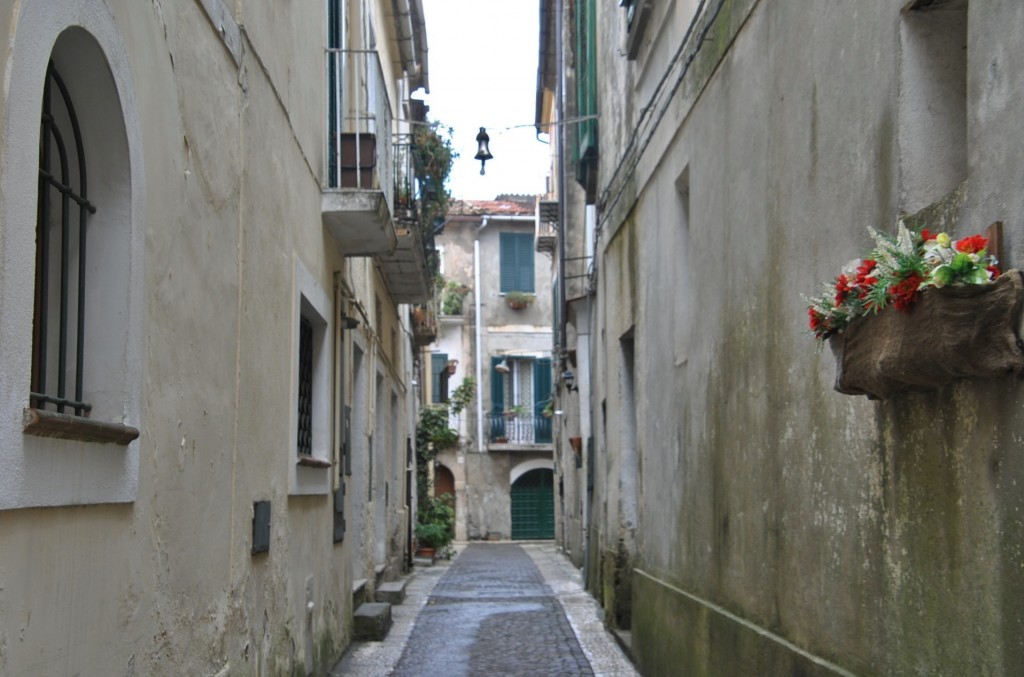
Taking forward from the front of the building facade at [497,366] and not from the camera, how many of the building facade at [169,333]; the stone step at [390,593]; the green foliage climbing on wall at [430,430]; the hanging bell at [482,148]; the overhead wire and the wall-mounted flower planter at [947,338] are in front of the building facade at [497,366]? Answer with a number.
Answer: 6

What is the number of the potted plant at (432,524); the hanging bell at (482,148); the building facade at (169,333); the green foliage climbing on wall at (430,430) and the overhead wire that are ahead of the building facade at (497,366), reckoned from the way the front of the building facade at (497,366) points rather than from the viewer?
5

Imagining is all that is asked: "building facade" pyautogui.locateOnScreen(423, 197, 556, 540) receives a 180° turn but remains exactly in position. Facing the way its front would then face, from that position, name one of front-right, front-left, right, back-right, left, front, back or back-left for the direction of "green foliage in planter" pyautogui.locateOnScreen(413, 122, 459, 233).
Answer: back

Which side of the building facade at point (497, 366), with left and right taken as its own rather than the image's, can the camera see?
front

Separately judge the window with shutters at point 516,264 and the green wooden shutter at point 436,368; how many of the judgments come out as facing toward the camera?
2

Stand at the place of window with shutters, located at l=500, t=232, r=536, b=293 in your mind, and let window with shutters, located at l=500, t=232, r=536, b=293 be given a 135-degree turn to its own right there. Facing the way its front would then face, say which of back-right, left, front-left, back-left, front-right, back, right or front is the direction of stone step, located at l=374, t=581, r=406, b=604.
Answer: back-left

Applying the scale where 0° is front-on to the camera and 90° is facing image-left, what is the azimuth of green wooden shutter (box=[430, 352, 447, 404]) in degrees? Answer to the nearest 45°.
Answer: approximately 0°

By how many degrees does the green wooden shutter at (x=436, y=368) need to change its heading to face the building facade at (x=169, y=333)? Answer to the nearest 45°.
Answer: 0° — it already faces it

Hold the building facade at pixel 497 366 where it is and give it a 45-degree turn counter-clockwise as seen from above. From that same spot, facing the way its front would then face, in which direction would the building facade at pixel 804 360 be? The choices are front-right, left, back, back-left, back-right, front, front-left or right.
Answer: front-right

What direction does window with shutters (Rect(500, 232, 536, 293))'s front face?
toward the camera

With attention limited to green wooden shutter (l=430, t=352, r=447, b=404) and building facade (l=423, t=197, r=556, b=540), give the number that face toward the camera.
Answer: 2
